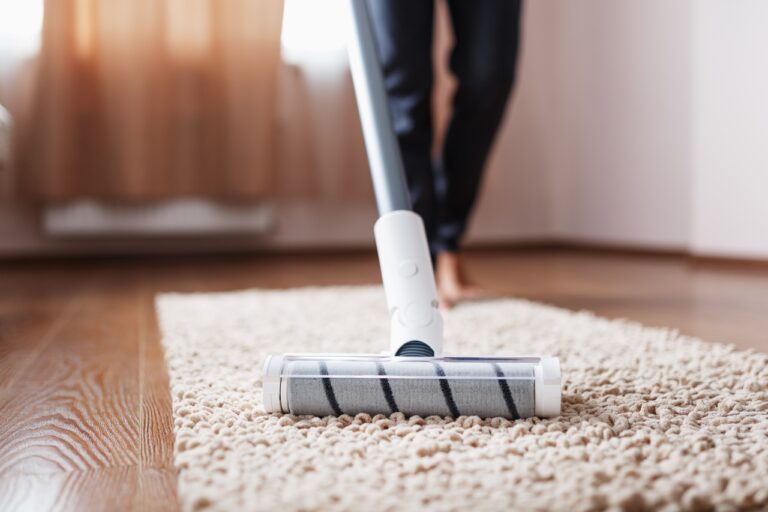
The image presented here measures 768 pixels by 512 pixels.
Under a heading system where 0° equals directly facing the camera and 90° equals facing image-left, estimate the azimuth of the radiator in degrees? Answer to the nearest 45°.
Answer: approximately 0°

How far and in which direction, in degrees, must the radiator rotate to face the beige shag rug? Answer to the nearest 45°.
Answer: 0° — it already faces it
